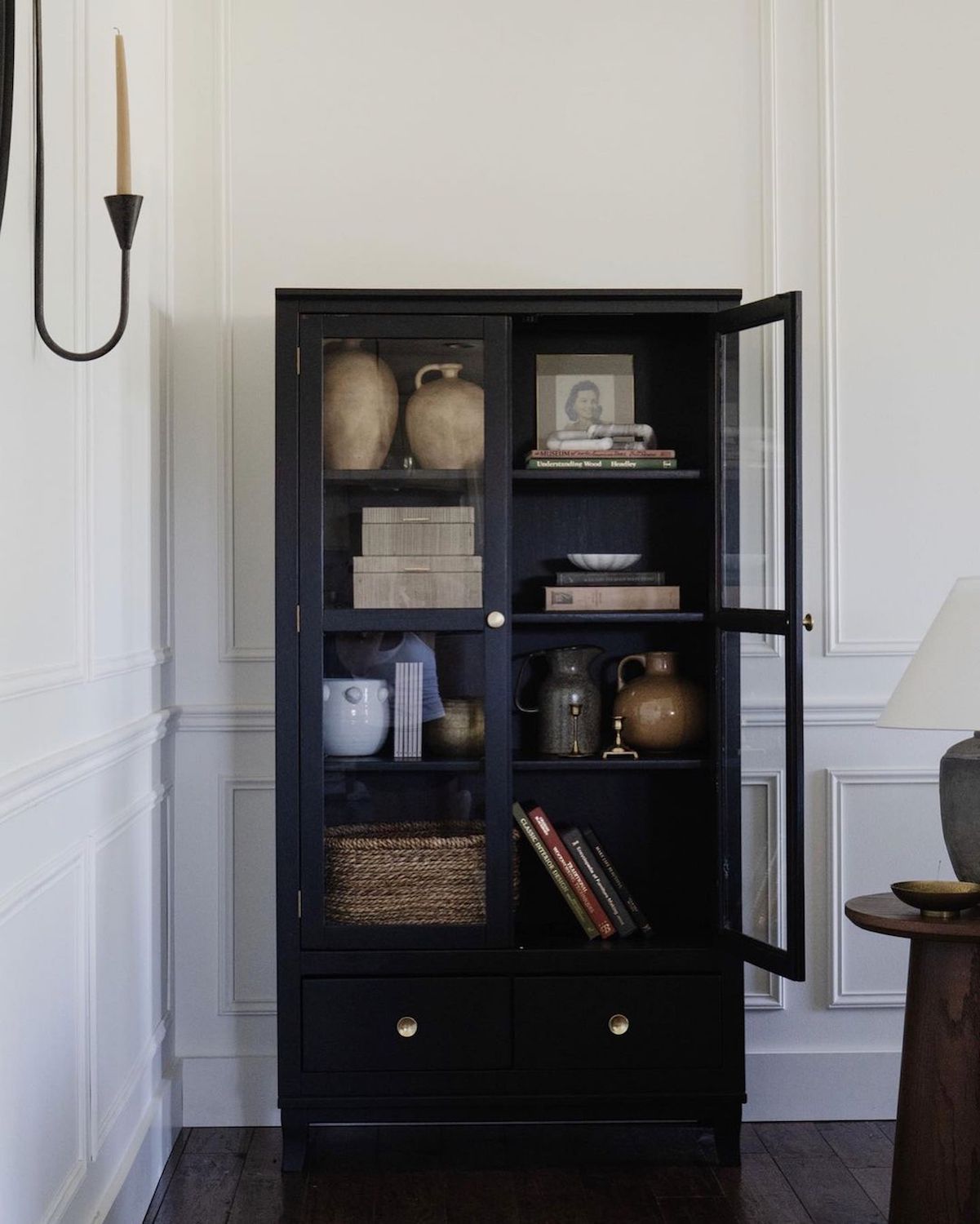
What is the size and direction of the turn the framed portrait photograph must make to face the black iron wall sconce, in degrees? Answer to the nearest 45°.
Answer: approximately 45° to its right

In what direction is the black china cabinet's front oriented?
toward the camera

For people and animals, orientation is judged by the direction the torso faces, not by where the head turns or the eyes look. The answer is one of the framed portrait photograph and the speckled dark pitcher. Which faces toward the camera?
the framed portrait photograph

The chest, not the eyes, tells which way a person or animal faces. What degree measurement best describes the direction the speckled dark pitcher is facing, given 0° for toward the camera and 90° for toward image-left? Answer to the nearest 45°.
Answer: approximately 270°

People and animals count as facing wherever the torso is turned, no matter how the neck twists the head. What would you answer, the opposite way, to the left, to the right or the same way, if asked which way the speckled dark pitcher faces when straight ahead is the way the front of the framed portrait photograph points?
to the left

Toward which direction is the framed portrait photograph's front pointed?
toward the camera

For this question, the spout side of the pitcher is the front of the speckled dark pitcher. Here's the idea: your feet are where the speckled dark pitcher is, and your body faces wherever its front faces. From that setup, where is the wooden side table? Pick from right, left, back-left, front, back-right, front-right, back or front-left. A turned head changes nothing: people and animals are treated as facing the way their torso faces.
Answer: front-right
